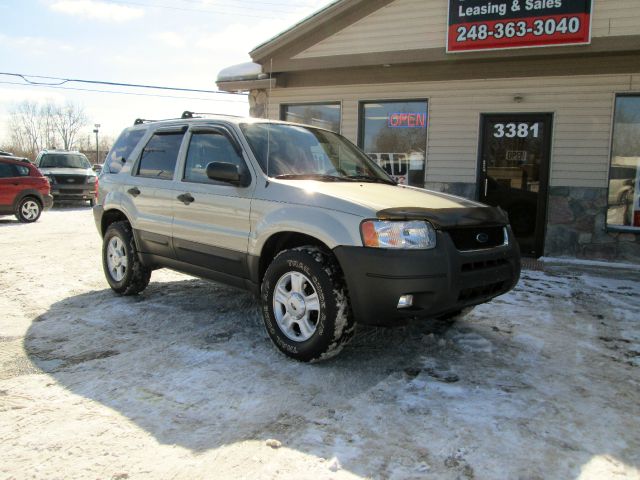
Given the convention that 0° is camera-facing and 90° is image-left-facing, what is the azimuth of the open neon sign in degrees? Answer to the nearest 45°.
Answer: approximately 0°

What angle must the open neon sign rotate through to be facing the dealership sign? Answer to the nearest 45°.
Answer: approximately 45° to its left

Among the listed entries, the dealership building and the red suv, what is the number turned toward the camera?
1

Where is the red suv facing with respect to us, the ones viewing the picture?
facing to the left of the viewer

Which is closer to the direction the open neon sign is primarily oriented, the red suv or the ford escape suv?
the ford escape suv

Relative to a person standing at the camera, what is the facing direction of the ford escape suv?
facing the viewer and to the right of the viewer

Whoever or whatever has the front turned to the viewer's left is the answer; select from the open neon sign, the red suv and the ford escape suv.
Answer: the red suv

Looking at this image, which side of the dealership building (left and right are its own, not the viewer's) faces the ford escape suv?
front

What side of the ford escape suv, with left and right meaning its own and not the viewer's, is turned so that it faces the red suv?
back

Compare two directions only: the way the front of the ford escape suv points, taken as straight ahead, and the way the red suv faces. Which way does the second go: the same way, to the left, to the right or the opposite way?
to the right

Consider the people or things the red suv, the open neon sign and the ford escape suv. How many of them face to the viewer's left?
1

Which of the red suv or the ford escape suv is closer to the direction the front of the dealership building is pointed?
the ford escape suv

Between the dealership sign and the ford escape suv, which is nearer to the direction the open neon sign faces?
the ford escape suv
